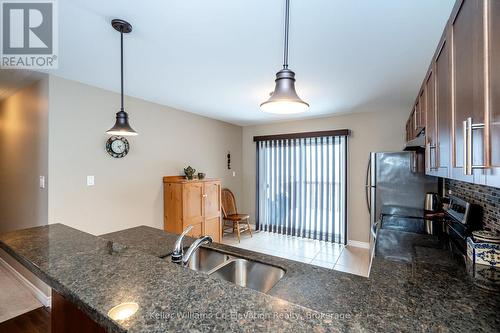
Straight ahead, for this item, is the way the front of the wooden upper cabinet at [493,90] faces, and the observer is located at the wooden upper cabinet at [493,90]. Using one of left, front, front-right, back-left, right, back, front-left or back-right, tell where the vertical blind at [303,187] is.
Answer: front-right

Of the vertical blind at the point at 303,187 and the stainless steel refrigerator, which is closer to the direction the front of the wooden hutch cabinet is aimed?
the stainless steel refrigerator

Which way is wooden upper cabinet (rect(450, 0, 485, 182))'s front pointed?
to the viewer's left

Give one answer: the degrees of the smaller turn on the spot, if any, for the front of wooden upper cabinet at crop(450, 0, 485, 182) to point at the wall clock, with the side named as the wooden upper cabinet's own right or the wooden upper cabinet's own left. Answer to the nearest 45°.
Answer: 0° — it already faces it

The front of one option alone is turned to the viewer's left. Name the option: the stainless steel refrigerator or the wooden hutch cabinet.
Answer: the stainless steel refrigerator

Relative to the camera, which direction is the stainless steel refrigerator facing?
to the viewer's left

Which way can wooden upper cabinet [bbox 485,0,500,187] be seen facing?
to the viewer's left

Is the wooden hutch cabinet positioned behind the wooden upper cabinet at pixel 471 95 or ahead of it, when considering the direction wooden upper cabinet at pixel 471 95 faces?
ahead

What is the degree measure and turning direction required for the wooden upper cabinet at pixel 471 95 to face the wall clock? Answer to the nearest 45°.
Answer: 0° — it already faces it

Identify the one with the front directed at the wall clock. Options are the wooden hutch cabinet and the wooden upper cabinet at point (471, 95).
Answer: the wooden upper cabinet

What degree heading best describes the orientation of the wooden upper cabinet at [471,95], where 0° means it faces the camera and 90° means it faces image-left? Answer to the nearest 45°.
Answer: approximately 90°

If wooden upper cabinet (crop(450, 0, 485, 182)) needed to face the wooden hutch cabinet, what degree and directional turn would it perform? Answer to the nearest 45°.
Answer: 0° — it already faces it
